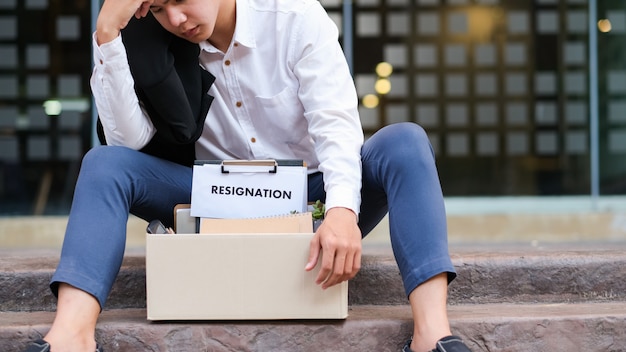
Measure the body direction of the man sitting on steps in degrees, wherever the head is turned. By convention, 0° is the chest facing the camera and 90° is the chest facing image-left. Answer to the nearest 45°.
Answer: approximately 0°

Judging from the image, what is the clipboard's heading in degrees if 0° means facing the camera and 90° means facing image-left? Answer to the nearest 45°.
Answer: approximately 0°
